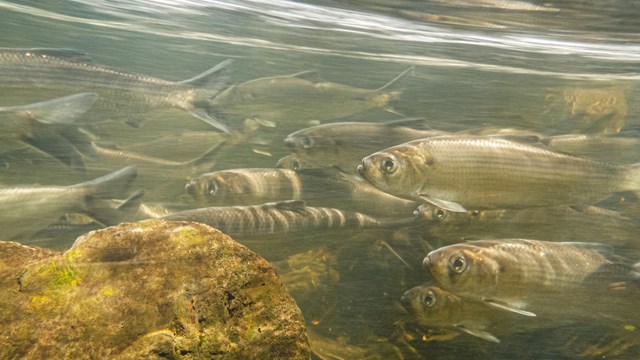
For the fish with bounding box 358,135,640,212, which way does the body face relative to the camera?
to the viewer's left

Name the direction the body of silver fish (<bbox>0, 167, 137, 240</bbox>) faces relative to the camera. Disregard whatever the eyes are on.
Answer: to the viewer's left

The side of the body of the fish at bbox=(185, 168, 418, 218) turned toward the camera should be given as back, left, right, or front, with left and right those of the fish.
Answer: left

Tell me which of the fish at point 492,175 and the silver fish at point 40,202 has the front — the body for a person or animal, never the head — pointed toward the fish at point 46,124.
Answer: the fish at point 492,175

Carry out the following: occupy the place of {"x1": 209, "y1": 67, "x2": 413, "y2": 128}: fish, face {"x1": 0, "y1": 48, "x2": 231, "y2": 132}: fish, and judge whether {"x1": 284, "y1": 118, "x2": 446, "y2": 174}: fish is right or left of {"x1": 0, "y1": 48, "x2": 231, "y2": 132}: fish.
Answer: left

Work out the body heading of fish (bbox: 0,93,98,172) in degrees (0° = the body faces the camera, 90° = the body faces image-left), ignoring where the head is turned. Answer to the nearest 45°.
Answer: approximately 90°

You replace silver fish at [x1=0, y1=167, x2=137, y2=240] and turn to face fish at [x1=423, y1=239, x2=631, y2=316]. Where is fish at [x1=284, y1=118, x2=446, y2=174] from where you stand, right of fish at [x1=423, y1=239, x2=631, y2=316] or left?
left

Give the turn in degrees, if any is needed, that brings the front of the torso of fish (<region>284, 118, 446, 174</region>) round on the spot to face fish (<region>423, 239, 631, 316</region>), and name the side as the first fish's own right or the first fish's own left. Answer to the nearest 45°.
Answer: approximately 135° to the first fish's own left

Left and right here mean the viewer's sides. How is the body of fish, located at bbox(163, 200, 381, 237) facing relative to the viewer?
facing to the left of the viewer

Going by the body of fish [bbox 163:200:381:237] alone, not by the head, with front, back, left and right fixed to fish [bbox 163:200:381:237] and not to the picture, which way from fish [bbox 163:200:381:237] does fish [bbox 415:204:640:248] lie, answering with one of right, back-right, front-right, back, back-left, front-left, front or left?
back

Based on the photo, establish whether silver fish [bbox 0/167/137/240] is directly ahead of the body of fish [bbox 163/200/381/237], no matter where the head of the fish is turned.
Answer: yes

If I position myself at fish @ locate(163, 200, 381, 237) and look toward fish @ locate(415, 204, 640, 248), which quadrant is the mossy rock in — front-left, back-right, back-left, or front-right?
back-right

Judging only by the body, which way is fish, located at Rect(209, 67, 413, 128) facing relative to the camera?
to the viewer's left
